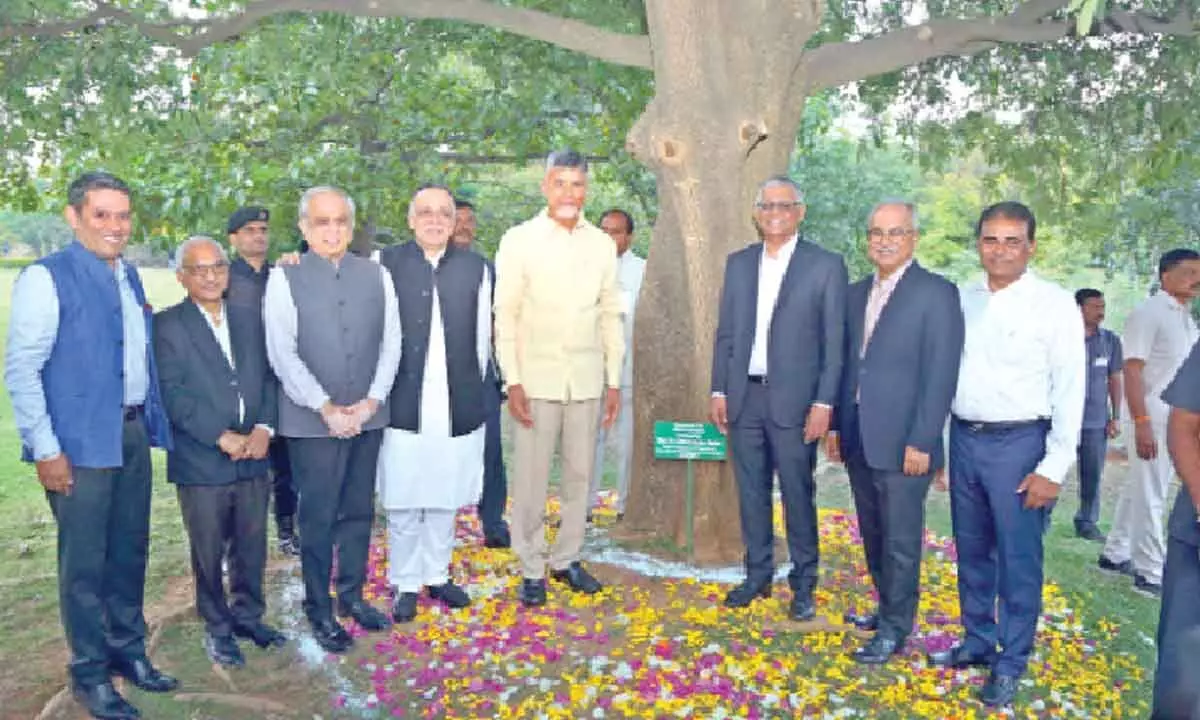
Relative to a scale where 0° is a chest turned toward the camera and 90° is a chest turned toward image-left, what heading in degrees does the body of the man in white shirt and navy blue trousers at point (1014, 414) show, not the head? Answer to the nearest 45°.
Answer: approximately 45°

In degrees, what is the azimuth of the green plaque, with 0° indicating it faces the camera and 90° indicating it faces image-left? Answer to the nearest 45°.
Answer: approximately 0°

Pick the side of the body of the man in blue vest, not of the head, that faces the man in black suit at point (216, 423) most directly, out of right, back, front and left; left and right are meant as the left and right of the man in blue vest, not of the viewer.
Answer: left

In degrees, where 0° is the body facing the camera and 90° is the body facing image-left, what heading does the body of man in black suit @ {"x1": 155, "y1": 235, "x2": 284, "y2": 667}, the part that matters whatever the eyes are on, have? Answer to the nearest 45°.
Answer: approximately 315°

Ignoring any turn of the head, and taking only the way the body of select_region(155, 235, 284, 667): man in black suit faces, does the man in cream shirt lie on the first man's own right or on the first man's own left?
on the first man's own left

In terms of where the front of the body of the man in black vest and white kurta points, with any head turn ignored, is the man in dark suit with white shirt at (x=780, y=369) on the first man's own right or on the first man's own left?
on the first man's own left
